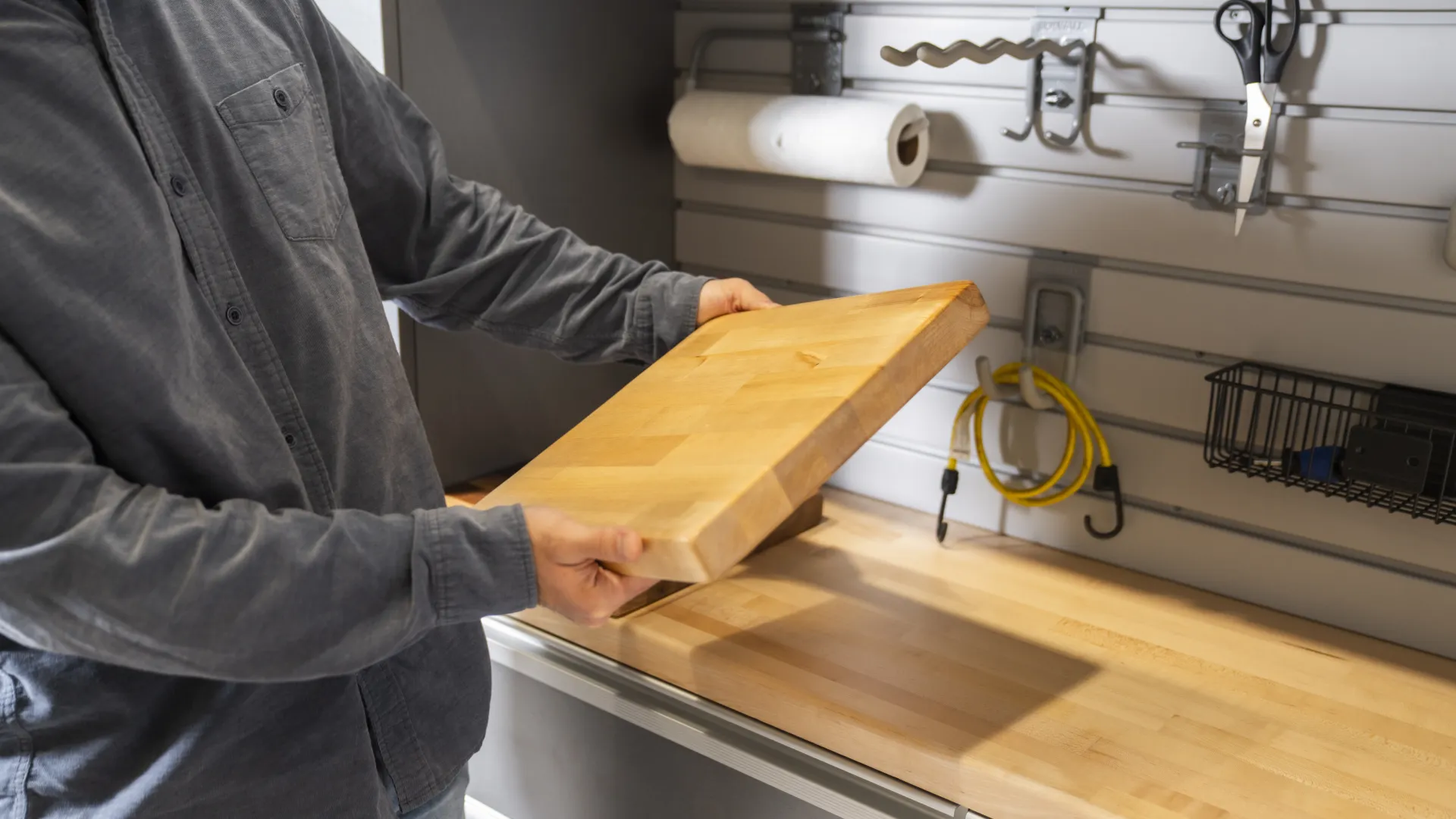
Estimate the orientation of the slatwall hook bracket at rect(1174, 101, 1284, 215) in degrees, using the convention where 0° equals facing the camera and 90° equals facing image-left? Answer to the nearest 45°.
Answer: approximately 45°
